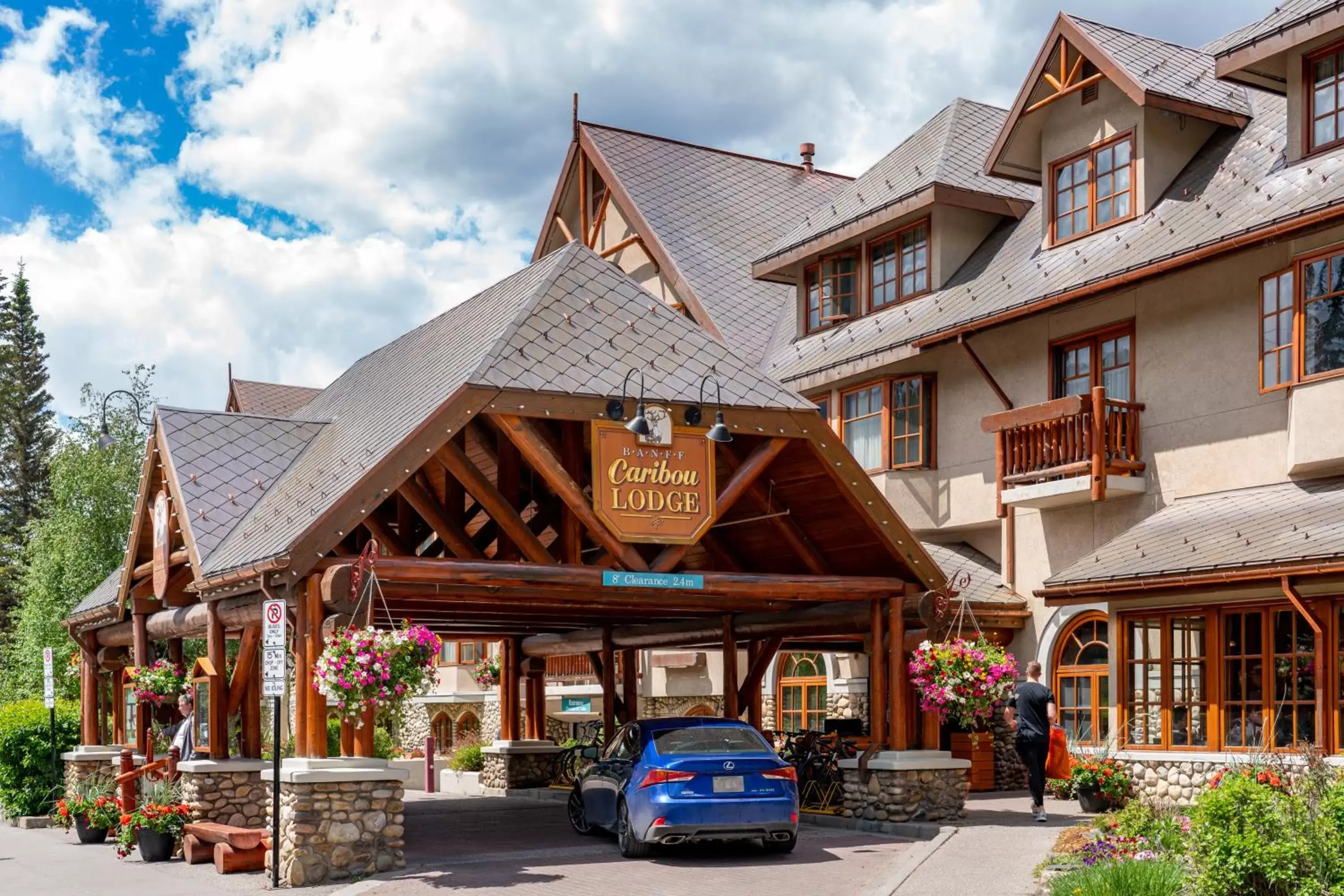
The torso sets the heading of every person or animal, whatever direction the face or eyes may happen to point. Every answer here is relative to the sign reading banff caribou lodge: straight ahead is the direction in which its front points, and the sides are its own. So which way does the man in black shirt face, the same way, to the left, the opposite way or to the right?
the opposite way

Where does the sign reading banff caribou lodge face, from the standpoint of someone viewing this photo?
facing the viewer

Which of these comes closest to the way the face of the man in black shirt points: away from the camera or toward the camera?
away from the camera

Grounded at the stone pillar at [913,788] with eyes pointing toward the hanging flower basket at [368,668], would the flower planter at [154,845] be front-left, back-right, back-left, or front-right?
front-right

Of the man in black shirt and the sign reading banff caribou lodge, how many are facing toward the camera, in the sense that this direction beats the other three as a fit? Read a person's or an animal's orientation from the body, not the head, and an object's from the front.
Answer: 1

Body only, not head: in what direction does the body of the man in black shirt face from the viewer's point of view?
away from the camera

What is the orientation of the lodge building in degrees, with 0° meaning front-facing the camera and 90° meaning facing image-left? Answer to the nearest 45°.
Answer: approximately 45°

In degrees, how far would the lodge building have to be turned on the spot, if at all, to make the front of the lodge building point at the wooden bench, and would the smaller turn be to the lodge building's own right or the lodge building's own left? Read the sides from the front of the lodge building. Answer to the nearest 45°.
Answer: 0° — it already faces it

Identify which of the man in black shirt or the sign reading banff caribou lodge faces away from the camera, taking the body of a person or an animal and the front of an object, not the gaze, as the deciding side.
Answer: the man in black shirt

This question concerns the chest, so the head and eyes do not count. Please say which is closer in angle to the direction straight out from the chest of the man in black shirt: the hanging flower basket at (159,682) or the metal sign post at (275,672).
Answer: the hanging flower basket

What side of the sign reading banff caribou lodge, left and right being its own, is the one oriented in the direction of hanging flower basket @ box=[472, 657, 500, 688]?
back

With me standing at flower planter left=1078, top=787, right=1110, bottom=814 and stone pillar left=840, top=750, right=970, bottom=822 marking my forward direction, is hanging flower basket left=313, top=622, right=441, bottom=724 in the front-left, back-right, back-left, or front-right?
front-left
